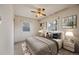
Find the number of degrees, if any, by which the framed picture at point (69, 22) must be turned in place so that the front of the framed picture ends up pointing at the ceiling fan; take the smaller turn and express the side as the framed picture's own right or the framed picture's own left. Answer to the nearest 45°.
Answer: approximately 45° to the framed picture's own right

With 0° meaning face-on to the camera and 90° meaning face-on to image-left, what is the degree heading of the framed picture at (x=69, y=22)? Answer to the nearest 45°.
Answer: approximately 45°

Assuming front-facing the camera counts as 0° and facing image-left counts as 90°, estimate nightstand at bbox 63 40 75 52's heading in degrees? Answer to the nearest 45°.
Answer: approximately 45°
